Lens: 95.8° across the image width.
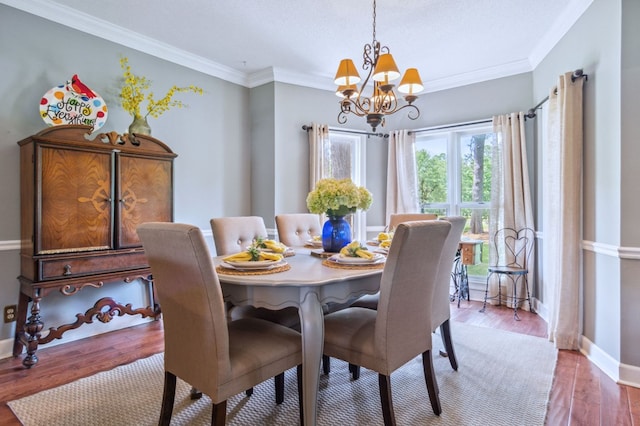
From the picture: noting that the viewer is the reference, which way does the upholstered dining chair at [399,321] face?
facing away from the viewer and to the left of the viewer

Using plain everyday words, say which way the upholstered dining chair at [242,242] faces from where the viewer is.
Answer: facing the viewer and to the right of the viewer

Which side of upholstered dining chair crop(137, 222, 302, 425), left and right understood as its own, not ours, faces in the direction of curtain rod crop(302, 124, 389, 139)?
front

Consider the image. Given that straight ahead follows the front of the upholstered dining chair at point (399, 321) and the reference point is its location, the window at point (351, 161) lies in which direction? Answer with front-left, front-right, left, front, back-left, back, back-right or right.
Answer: front-right

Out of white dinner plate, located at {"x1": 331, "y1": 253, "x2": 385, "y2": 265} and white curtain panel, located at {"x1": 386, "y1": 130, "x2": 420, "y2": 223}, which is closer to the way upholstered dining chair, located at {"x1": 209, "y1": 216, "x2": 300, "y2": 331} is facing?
the white dinner plate

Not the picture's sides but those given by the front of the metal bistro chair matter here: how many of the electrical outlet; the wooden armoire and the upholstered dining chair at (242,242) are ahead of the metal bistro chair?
3

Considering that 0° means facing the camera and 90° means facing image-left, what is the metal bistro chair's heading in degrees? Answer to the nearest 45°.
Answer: approximately 45°

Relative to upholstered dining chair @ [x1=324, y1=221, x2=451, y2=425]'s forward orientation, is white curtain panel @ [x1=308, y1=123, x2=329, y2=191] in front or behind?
in front

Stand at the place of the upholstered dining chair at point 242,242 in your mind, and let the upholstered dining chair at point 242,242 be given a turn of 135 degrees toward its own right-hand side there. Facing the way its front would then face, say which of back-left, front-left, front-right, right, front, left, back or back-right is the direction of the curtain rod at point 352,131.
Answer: back-right

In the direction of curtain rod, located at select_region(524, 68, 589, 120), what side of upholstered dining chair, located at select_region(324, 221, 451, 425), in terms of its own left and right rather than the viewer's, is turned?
right

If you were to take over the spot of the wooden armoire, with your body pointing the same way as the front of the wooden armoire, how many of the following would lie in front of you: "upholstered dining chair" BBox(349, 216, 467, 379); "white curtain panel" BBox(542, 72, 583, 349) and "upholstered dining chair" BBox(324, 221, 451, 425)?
3

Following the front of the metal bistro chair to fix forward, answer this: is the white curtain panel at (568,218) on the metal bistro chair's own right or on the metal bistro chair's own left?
on the metal bistro chair's own left

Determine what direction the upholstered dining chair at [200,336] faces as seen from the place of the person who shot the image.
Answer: facing away from the viewer and to the right of the viewer

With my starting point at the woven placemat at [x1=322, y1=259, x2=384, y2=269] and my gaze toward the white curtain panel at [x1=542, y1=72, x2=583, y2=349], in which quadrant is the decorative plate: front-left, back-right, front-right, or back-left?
back-left
